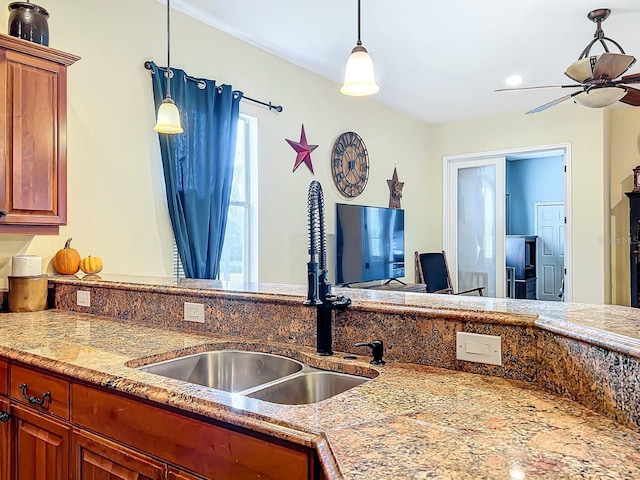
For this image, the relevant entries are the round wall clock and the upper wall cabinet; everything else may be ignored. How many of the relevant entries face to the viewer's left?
0

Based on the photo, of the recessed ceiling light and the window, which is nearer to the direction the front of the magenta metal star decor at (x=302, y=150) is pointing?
the recessed ceiling light

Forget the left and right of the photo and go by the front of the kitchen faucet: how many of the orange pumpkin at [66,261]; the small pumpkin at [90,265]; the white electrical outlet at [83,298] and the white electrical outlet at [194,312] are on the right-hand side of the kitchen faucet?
4

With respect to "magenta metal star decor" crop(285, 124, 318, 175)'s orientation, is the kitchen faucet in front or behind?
in front

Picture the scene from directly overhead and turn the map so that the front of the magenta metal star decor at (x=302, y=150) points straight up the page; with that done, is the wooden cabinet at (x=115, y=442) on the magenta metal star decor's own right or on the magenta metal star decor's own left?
on the magenta metal star decor's own right

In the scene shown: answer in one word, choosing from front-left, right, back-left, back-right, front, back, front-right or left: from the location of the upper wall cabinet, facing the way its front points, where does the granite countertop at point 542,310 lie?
front

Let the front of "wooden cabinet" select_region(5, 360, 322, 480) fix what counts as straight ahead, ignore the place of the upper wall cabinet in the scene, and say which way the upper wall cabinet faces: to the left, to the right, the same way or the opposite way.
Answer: to the left

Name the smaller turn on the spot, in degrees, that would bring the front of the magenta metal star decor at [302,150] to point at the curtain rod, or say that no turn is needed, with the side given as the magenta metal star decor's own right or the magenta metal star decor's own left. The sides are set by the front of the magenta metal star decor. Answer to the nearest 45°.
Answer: approximately 90° to the magenta metal star decor's own right

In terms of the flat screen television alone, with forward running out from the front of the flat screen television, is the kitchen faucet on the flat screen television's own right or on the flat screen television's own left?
on the flat screen television's own right

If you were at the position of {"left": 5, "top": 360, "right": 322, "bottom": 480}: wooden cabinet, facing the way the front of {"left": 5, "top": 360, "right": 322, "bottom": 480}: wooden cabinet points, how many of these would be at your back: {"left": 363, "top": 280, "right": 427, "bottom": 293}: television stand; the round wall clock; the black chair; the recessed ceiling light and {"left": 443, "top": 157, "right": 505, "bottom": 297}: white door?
5

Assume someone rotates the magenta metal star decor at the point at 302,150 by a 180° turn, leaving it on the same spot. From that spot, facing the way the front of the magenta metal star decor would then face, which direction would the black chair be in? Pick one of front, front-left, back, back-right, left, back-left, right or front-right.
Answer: right

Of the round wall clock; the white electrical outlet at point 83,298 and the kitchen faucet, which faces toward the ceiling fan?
the round wall clock

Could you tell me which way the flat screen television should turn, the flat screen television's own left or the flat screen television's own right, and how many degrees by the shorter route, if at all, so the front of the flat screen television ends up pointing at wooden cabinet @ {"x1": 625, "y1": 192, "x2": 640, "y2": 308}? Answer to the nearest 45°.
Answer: approximately 45° to the flat screen television's own left

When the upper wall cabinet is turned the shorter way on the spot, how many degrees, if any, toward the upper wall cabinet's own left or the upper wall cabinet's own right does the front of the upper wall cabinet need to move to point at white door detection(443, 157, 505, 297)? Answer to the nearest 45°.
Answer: approximately 45° to the upper wall cabinet's own left
